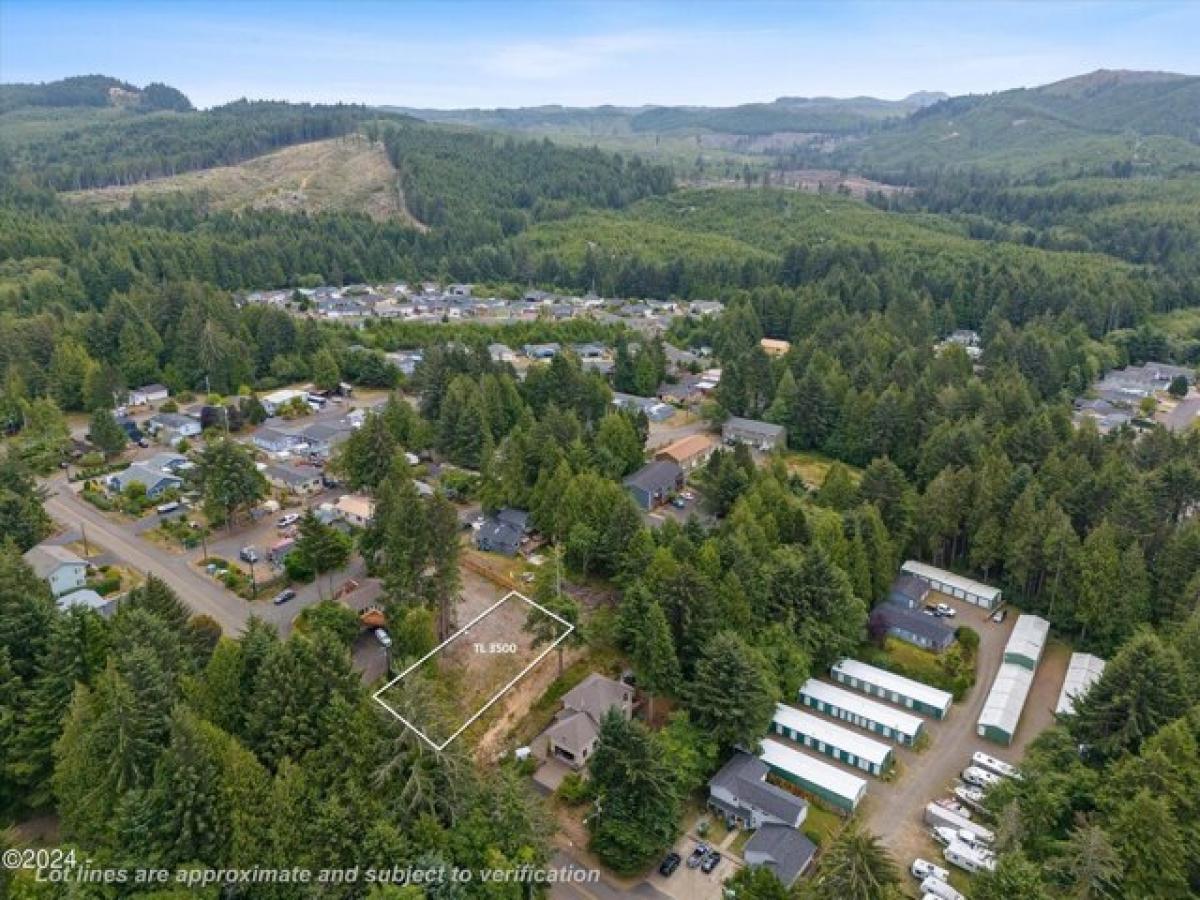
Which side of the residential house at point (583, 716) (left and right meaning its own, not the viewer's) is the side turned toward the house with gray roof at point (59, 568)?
right

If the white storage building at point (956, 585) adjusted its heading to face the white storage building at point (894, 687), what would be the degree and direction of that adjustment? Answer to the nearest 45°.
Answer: approximately 45° to its left

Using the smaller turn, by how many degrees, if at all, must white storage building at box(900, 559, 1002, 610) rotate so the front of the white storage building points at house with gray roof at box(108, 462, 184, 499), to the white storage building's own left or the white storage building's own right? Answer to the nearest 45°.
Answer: approximately 45° to the white storage building's own right

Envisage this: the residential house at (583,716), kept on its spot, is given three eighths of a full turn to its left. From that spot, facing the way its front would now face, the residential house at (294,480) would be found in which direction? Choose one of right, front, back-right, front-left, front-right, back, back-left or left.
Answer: back-left

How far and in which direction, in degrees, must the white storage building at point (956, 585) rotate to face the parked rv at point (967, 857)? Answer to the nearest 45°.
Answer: approximately 45° to its left

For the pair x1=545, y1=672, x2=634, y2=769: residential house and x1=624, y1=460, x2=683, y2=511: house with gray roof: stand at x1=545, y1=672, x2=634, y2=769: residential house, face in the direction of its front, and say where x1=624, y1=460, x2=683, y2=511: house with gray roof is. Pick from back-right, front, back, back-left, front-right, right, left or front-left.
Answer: back-right

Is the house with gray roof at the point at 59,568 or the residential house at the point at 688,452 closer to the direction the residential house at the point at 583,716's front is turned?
the house with gray roof

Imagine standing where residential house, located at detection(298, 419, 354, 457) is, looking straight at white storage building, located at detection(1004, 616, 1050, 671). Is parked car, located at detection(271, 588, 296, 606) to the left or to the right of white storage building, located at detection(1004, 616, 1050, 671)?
right

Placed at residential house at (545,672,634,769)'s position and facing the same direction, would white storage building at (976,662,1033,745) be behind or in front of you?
behind

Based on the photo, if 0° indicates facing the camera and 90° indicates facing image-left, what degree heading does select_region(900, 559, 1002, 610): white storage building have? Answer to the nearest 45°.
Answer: approximately 45°

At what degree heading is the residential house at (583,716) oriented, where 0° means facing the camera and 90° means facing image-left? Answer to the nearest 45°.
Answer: approximately 45°

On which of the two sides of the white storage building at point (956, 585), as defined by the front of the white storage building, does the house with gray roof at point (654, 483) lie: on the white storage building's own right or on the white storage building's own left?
on the white storage building's own right

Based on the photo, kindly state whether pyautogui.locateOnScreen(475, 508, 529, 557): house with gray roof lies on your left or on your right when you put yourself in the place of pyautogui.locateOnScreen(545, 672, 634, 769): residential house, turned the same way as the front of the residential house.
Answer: on your right

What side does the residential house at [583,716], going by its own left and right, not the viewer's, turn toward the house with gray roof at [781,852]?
left
